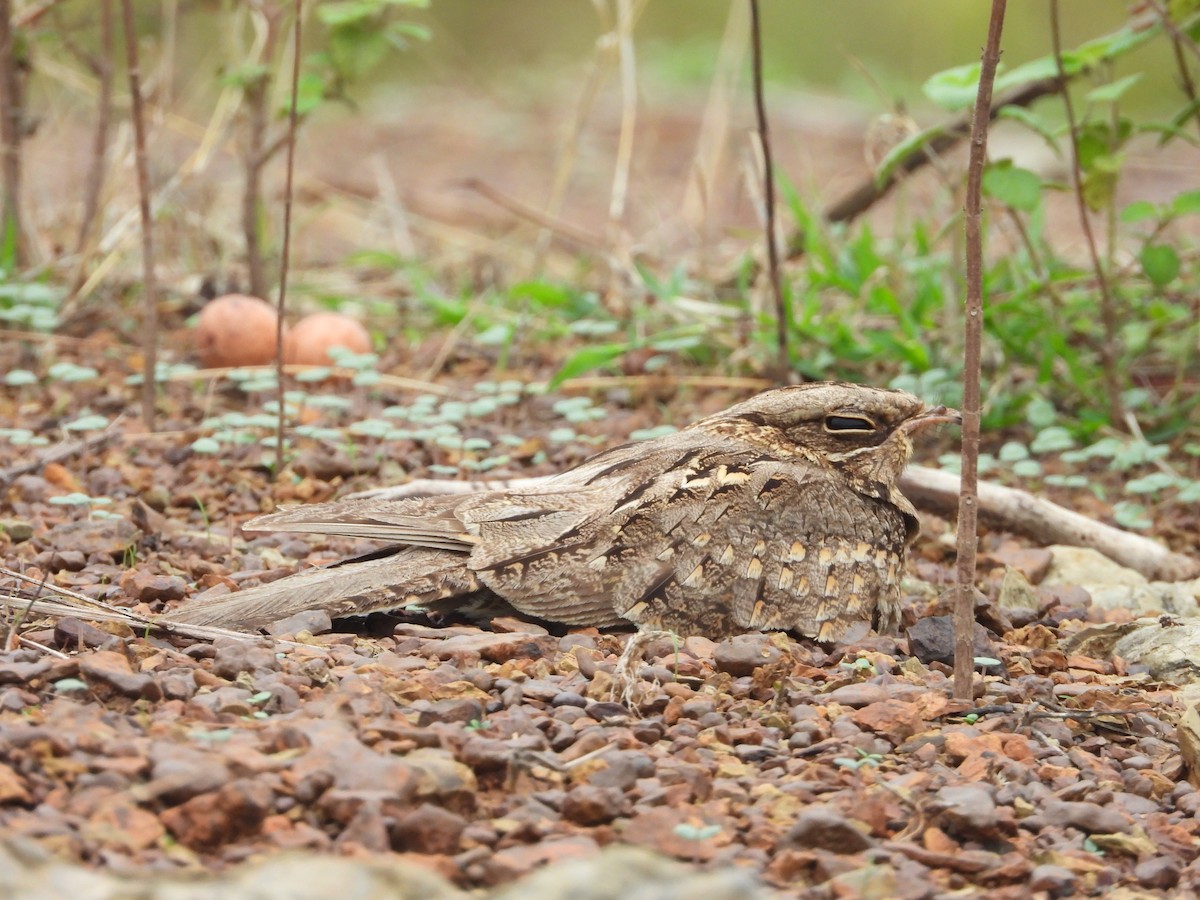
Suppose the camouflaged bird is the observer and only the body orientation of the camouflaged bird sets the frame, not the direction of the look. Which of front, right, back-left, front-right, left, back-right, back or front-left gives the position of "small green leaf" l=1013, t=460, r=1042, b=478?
front-left

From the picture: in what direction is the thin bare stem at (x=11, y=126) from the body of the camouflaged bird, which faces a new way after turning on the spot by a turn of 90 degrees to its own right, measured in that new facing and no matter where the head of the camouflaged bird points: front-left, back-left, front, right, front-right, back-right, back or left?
back-right

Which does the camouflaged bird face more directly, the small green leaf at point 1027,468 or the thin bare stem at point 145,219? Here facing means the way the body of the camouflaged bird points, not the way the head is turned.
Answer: the small green leaf

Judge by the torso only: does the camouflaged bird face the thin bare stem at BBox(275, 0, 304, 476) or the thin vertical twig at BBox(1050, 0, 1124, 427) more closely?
the thin vertical twig

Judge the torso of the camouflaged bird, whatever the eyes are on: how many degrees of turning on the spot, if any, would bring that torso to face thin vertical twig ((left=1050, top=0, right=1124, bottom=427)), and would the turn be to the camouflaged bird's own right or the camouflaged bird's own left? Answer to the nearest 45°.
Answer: approximately 45° to the camouflaged bird's own left

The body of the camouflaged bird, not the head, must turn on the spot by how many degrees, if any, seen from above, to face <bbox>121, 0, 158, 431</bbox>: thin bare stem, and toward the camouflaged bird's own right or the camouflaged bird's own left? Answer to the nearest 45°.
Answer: approximately 135° to the camouflaged bird's own left

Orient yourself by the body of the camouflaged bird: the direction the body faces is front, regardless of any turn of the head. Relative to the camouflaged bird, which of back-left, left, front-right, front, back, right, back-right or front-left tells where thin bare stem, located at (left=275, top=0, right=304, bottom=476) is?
back-left

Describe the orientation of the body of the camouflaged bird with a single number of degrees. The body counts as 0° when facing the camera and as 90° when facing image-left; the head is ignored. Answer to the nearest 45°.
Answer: approximately 270°

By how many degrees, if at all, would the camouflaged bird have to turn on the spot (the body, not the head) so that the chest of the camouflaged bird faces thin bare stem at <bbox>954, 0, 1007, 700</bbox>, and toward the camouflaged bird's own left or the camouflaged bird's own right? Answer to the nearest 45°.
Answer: approximately 45° to the camouflaged bird's own right

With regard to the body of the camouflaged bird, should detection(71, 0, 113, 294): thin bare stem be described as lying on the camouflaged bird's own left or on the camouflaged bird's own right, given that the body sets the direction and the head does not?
on the camouflaged bird's own left

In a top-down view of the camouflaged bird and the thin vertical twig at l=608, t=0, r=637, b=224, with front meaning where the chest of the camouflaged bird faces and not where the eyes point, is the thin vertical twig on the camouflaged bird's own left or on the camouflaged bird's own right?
on the camouflaged bird's own left
